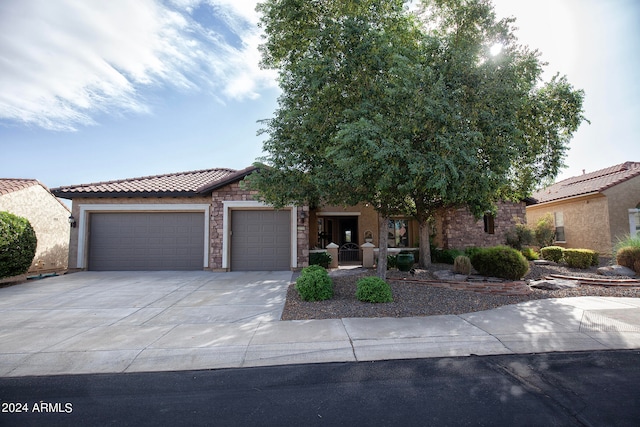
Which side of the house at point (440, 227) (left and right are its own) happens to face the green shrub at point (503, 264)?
front

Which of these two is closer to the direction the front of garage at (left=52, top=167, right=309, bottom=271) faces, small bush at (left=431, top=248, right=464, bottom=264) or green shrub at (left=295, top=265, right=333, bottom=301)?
the green shrub

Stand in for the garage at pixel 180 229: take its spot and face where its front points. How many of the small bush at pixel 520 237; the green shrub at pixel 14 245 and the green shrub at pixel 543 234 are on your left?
2

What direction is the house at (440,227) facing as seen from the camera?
toward the camera

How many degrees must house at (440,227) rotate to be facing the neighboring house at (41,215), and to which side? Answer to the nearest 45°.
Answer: approximately 90° to its right

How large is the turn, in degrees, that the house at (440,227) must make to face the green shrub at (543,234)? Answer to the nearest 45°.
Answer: approximately 90° to its left

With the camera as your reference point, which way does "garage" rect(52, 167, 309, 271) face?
facing the viewer

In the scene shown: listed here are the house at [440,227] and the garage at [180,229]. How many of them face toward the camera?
2

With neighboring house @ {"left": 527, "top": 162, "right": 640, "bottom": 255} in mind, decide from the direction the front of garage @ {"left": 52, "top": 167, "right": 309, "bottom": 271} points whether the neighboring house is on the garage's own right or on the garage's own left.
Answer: on the garage's own left

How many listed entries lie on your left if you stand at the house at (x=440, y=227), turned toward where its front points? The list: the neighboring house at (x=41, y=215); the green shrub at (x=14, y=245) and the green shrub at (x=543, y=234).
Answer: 1

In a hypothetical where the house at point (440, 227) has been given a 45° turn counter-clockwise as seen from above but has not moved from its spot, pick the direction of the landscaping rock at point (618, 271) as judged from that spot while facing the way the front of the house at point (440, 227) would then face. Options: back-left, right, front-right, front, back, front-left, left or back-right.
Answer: front

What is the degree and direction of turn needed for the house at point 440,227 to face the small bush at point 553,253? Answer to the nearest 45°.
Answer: approximately 90° to its left

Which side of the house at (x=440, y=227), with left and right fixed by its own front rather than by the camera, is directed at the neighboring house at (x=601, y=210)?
left

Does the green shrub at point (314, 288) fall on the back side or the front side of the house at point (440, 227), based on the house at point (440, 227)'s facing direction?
on the front side
